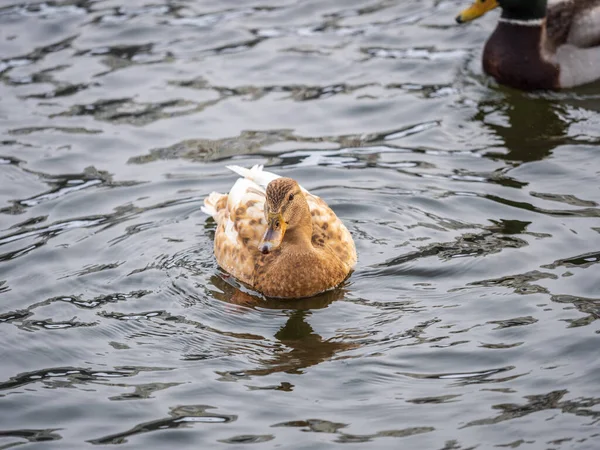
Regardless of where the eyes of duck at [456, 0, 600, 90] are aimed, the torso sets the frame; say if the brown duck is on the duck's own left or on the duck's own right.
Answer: on the duck's own left

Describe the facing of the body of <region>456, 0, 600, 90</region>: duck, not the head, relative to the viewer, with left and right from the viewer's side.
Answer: facing to the left of the viewer
